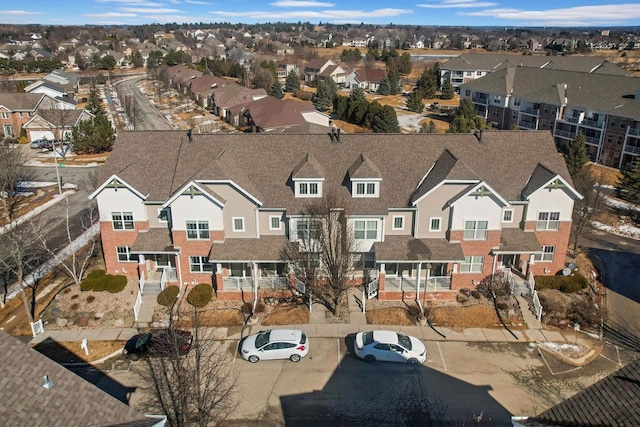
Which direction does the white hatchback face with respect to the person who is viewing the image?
facing to the left of the viewer

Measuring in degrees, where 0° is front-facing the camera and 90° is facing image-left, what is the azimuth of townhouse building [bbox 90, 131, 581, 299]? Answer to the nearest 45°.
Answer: approximately 0°

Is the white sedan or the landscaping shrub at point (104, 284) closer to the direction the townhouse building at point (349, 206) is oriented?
the white sedan

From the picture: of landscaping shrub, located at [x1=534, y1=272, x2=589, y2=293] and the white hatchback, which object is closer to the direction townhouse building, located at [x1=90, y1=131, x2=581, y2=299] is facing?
the white hatchback

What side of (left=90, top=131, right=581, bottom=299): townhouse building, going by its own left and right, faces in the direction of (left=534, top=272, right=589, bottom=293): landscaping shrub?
left

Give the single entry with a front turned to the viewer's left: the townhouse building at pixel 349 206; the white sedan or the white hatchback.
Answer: the white hatchback

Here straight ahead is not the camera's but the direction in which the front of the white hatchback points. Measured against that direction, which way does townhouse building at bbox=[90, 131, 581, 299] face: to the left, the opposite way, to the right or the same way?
to the left

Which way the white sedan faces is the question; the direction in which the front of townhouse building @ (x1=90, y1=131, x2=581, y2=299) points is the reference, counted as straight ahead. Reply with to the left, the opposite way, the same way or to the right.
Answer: to the left

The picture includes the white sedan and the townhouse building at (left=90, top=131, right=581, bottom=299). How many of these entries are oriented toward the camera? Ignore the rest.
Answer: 1

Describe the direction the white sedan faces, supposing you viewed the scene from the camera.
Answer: facing to the right of the viewer
